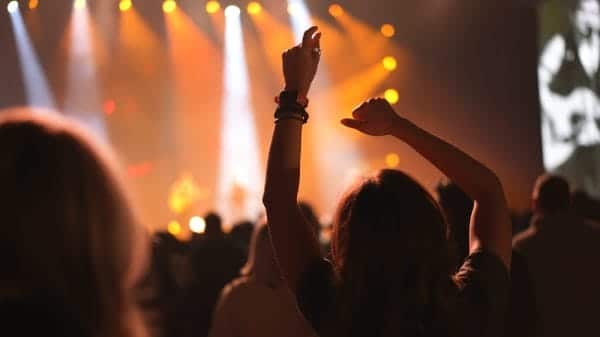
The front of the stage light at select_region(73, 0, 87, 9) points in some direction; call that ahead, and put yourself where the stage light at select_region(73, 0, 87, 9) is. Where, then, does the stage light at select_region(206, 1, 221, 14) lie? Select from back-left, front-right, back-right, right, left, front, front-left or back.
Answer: left

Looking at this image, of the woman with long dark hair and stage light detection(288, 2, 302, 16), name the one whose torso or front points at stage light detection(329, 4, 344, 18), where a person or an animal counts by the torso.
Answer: the woman with long dark hair

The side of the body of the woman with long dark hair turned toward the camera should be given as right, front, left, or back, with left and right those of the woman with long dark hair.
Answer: back

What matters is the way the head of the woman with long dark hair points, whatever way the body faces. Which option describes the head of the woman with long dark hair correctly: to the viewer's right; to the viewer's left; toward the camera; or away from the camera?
away from the camera

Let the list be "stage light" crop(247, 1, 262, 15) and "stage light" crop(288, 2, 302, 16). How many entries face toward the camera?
2

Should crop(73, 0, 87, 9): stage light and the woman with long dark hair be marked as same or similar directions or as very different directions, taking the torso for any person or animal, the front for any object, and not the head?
very different directions

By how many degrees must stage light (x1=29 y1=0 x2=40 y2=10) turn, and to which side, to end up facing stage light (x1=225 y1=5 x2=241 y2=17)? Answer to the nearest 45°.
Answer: approximately 90° to its left

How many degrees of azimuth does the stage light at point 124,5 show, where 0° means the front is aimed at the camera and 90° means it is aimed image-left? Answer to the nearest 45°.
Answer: approximately 0°

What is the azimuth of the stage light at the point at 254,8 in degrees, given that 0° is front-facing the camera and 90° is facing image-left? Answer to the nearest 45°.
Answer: approximately 0°

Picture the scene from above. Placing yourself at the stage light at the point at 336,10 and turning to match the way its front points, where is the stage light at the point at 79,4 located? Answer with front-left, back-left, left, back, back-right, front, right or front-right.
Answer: right

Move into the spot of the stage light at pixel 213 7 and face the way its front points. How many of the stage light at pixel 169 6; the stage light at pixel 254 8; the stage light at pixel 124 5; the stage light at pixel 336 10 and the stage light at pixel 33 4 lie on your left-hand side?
2

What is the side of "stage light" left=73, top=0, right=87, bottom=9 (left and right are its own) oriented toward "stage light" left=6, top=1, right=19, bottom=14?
right

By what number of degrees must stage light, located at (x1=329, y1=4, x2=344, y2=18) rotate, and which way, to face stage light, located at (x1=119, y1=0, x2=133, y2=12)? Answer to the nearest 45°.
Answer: approximately 90° to its right

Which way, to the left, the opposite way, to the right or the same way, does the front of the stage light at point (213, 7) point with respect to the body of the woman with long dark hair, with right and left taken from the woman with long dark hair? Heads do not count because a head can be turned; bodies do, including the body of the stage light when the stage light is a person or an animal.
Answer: the opposite way
